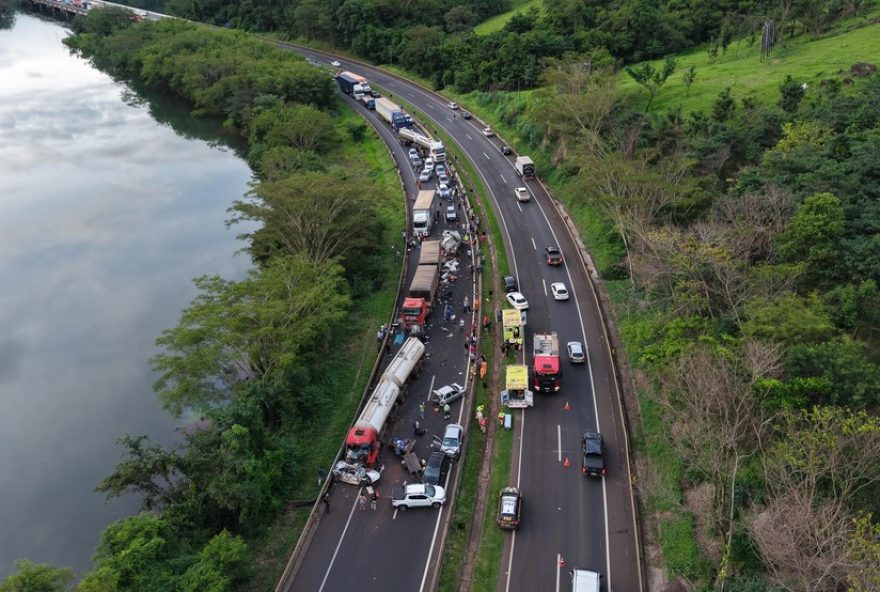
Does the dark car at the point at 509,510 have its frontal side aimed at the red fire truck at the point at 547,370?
yes

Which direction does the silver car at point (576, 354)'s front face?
away from the camera

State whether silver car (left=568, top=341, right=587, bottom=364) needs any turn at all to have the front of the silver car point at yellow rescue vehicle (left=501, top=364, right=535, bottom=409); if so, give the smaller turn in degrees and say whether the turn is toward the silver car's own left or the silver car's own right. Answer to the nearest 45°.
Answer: approximately 135° to the silver car's own left

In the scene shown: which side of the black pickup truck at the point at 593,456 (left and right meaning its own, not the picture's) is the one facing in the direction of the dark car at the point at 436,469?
left

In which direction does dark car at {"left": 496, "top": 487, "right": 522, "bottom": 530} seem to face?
away from the camera

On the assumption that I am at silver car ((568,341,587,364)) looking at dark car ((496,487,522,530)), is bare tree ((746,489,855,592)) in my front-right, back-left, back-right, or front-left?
front-left

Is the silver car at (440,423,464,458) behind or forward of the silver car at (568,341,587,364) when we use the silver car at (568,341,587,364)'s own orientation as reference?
behind

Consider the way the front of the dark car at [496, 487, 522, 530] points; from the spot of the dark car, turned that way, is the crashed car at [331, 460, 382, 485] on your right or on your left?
on your left

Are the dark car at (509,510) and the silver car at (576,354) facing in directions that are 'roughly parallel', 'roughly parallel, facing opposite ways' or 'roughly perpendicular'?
roughly parallel

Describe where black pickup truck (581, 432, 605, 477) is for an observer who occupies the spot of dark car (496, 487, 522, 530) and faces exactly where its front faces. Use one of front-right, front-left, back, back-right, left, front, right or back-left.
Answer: front-right

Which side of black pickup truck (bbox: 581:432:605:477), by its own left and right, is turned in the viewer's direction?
back

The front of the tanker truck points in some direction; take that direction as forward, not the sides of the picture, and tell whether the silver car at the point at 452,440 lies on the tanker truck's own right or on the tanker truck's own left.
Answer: on the tanker truck's own left

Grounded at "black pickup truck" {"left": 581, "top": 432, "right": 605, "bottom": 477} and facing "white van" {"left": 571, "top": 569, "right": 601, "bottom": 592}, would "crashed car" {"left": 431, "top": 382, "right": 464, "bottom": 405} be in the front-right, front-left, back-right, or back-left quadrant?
back-right

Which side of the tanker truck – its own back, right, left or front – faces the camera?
front

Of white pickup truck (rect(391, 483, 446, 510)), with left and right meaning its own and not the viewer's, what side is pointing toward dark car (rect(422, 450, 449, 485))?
left

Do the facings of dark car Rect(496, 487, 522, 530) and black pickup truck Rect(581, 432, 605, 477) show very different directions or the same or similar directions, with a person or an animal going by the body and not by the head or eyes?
same or similar directions

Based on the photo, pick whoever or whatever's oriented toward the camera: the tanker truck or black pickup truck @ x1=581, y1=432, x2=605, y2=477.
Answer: the tanker truck
